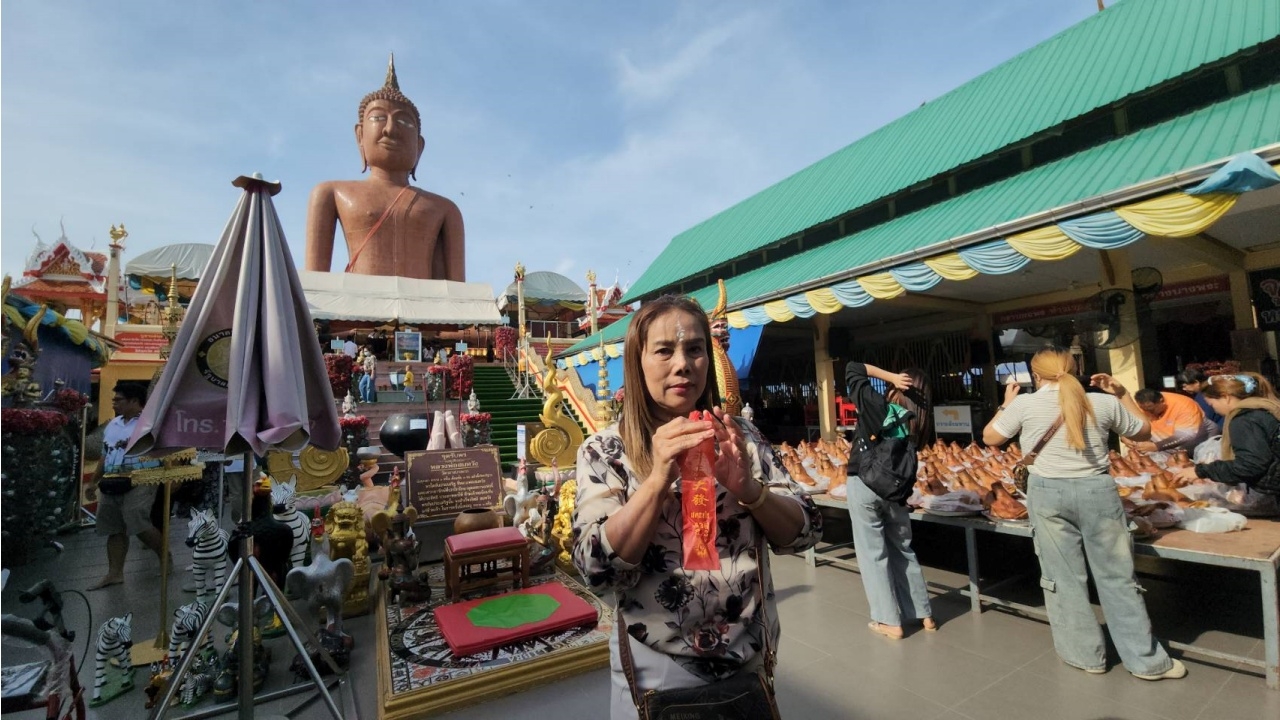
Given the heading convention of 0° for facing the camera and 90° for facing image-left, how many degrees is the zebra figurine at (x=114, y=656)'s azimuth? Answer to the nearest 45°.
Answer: approximately 315°

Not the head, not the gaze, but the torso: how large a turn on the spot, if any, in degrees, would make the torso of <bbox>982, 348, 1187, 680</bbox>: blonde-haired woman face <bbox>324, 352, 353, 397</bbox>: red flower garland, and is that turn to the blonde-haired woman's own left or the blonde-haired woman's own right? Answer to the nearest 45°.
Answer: approximately 90° to the blonde-haired woman's own left

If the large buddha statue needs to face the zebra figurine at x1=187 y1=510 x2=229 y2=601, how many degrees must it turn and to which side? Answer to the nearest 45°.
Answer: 0° — it already faces it

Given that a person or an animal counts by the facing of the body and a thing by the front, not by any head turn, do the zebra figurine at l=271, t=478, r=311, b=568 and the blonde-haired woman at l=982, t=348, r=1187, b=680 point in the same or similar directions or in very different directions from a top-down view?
very different directions

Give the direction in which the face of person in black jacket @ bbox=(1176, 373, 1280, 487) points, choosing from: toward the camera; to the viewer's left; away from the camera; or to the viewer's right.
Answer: to the viewer's left

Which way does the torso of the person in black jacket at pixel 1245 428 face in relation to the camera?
to the viewer's left

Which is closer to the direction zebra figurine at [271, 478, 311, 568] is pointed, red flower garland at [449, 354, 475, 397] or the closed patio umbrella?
the closed patio umbrella

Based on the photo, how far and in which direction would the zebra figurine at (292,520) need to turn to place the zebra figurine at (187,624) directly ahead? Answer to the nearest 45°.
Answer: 0° — it already faces it

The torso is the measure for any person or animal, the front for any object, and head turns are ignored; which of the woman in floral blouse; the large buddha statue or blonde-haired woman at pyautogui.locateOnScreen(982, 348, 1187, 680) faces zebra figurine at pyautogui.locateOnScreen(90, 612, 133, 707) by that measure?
the large buddha statue

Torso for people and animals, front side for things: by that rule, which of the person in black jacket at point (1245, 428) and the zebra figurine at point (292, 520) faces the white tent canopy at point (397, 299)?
the person in black jacket

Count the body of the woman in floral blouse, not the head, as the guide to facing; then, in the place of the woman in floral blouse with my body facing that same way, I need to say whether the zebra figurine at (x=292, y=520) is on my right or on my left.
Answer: on my right

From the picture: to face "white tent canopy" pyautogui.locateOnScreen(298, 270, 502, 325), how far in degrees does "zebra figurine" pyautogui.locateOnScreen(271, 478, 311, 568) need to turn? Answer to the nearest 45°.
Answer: approximately 135° to its right

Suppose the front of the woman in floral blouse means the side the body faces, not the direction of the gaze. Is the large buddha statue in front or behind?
behind

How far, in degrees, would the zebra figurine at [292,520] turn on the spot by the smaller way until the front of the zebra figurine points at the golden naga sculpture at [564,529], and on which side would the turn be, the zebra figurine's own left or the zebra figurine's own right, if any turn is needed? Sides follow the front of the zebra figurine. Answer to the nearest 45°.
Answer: approximately 135° to the zebra figurine's own left
